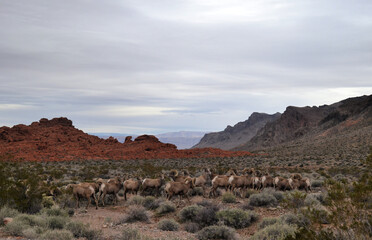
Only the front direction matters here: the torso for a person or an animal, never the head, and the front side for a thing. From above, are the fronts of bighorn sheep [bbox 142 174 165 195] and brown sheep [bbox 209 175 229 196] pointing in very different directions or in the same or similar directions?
same or similar directions

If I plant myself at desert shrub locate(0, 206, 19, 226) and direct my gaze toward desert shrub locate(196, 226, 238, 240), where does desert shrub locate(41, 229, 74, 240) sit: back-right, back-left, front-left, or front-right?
front-right
